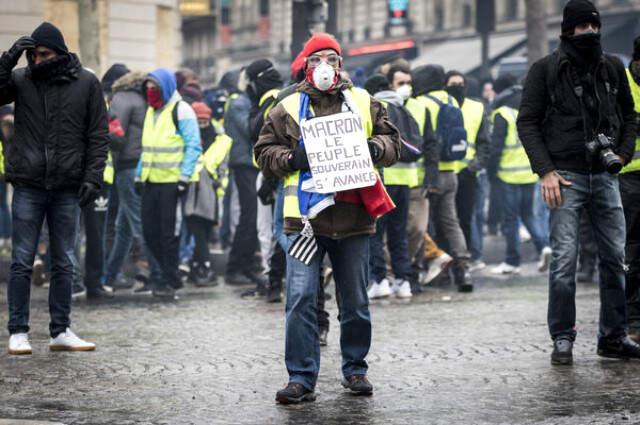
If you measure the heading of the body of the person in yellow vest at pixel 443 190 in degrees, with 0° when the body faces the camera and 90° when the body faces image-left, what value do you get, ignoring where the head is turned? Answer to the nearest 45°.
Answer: approximately 135°

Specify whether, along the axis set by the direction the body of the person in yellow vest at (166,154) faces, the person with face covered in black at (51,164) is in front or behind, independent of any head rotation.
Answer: in front

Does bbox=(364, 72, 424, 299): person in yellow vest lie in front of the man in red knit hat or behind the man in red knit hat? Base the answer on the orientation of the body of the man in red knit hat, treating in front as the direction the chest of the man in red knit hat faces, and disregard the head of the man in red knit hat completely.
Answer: behind
